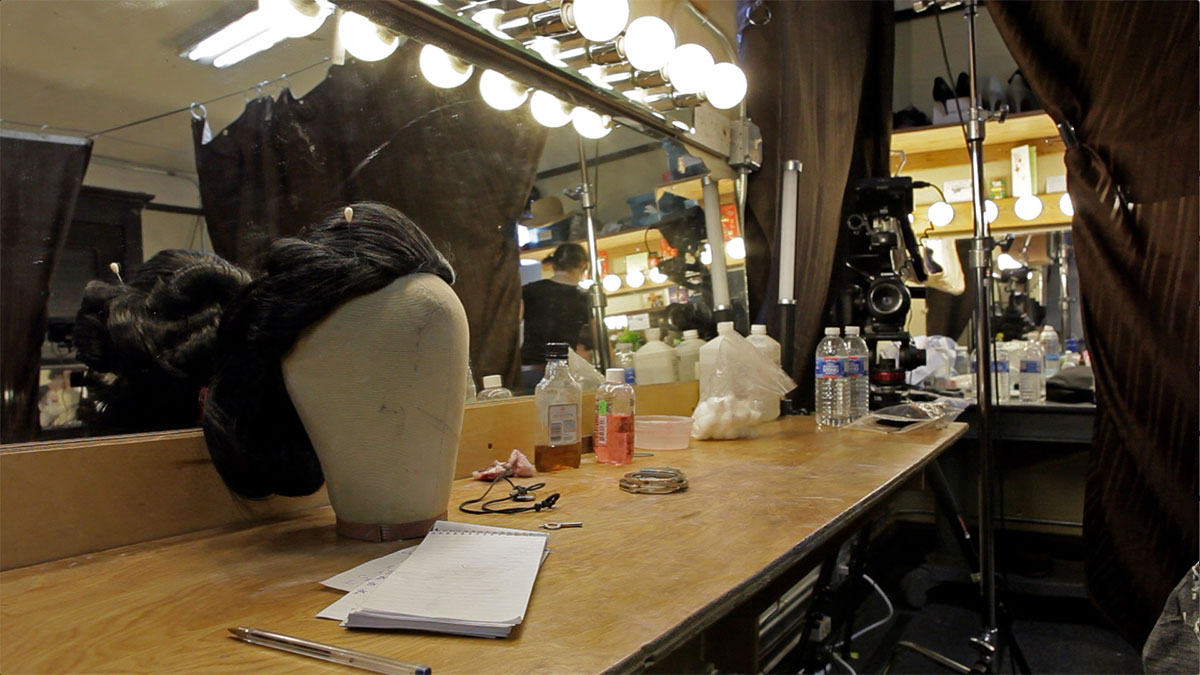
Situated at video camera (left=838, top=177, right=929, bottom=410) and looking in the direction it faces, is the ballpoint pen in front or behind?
in front

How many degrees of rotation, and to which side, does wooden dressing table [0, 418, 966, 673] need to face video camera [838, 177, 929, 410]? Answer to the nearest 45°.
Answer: approximately 90° to its left

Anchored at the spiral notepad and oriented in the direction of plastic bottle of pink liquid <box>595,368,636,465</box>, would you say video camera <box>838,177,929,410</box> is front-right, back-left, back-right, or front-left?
front-right

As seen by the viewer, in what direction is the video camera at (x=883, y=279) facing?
toward the camera

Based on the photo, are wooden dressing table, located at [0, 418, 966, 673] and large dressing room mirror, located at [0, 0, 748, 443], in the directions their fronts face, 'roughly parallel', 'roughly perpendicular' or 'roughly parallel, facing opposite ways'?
roughly parallel

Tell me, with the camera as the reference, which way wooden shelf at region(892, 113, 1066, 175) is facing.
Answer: facing the viewer

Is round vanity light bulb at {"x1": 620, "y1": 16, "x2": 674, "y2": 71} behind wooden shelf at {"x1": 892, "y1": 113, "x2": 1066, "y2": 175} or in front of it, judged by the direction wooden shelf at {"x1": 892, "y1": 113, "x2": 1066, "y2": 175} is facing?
in front

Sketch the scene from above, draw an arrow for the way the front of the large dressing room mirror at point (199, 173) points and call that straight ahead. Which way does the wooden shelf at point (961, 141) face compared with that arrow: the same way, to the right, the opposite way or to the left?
to the right

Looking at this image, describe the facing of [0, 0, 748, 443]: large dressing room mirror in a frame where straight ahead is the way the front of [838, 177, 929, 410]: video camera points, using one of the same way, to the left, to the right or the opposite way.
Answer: to the left

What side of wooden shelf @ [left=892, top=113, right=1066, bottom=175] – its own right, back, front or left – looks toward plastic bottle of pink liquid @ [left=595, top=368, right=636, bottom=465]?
front

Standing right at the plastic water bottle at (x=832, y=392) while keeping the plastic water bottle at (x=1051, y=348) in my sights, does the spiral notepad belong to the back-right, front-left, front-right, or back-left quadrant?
back-right

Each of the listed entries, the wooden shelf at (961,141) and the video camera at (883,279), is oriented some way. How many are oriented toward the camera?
2

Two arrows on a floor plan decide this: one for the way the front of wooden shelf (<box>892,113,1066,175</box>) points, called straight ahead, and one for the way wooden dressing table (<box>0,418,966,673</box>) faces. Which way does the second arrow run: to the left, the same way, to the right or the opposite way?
to the left

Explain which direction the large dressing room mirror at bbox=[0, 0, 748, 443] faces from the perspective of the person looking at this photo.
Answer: facing the viewer and to the right of the viewer

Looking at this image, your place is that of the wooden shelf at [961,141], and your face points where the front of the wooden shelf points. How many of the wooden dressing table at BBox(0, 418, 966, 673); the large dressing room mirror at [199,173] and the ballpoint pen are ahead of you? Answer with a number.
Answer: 3
